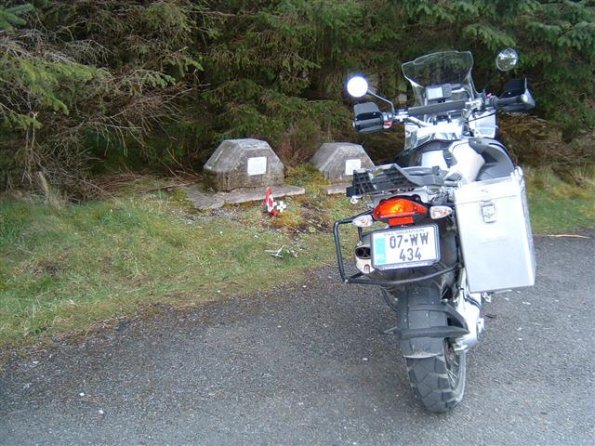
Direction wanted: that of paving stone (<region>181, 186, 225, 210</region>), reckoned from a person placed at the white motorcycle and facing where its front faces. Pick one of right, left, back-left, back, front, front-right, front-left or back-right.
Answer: front-left

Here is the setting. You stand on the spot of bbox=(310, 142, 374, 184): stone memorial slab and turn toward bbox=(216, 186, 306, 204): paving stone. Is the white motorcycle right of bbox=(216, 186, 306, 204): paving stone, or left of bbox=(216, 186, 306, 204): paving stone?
left

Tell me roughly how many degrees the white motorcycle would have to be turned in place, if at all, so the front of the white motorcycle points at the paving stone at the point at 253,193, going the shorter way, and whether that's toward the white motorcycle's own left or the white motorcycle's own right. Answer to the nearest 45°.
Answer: approximately 45° to the white motorcycle's own left

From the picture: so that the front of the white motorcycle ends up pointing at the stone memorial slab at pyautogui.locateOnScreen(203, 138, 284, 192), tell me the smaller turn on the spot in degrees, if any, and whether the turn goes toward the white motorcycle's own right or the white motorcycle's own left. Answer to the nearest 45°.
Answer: approximately 45° to the white motorcycle's own left

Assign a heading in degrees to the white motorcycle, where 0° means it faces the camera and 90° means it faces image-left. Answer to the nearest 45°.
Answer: approximately 180°

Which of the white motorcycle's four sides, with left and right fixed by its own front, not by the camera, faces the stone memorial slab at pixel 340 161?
front
